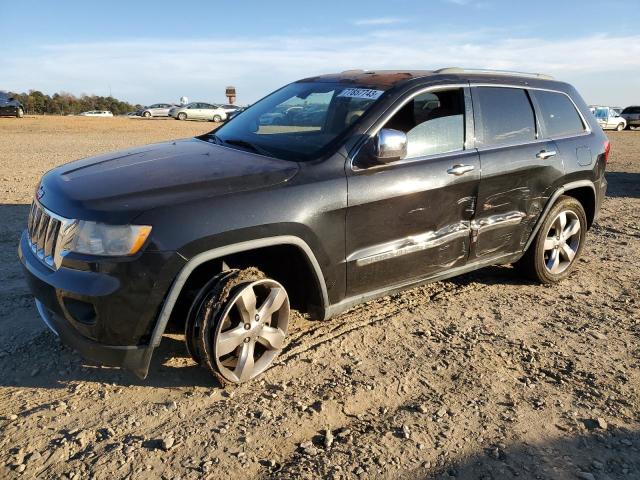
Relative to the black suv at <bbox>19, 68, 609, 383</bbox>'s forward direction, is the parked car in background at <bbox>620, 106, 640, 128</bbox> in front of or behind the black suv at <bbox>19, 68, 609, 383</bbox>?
behind

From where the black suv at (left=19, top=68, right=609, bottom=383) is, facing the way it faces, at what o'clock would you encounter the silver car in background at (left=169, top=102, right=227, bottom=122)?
The silver car in background is roughly at 4 o'clock from the black suv.

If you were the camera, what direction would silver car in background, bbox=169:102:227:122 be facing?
facing to the left of the viewer

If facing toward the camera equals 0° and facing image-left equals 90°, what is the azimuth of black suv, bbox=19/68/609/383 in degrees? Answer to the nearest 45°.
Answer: approximately 45°

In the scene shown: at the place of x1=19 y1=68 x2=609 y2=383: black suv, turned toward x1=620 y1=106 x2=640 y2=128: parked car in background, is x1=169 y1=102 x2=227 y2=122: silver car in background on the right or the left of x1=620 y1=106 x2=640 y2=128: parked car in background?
left

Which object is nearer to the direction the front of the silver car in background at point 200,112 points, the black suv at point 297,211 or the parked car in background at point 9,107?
the parked car in background
